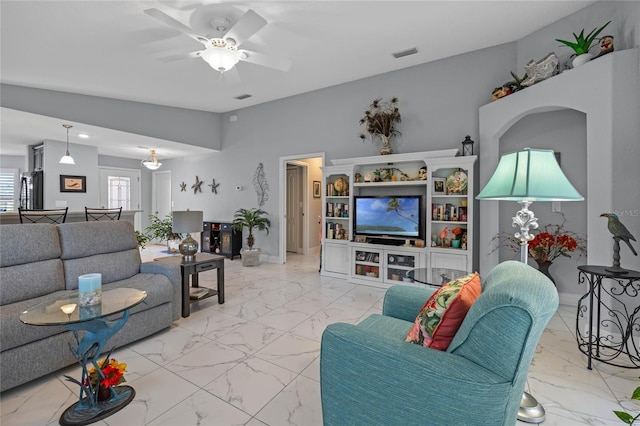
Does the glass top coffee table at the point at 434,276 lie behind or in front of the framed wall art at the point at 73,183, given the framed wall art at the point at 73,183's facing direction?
in front

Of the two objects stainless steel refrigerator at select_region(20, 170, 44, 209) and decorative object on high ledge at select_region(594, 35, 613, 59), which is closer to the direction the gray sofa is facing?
the decorative object on high ledge

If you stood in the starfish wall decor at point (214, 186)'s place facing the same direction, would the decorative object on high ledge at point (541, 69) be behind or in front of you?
in front

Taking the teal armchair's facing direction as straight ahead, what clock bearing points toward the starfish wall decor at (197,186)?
The starfish wall decor is roughly at 12 o'clock from the teal armchair.

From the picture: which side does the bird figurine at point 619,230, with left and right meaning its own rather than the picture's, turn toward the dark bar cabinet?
front

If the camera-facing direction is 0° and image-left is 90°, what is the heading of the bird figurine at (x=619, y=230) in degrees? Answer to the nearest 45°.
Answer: approximately 90°

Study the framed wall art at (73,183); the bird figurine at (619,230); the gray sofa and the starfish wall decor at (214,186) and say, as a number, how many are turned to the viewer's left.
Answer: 1

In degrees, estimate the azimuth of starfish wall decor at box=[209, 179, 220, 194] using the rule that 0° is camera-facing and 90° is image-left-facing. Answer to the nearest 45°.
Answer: approximately 0°

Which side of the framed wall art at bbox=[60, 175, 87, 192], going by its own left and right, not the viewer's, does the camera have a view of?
front

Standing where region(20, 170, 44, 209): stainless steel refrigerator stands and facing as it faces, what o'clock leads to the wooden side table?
The wooden side table is roughly at 10 o'clock from the stainless steel refrigerator.

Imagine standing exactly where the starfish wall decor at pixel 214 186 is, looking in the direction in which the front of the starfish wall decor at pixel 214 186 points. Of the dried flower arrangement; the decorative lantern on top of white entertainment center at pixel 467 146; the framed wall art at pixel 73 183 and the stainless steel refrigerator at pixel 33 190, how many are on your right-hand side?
2

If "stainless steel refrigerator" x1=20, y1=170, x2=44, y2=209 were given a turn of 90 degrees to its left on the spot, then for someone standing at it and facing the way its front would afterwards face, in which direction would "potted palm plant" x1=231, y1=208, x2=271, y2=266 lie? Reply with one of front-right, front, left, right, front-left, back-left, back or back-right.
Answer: front

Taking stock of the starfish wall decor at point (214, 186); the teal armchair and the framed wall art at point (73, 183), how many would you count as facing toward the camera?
2

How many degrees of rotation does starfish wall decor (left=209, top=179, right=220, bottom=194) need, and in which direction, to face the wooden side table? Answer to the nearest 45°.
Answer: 0° — it already faces it
